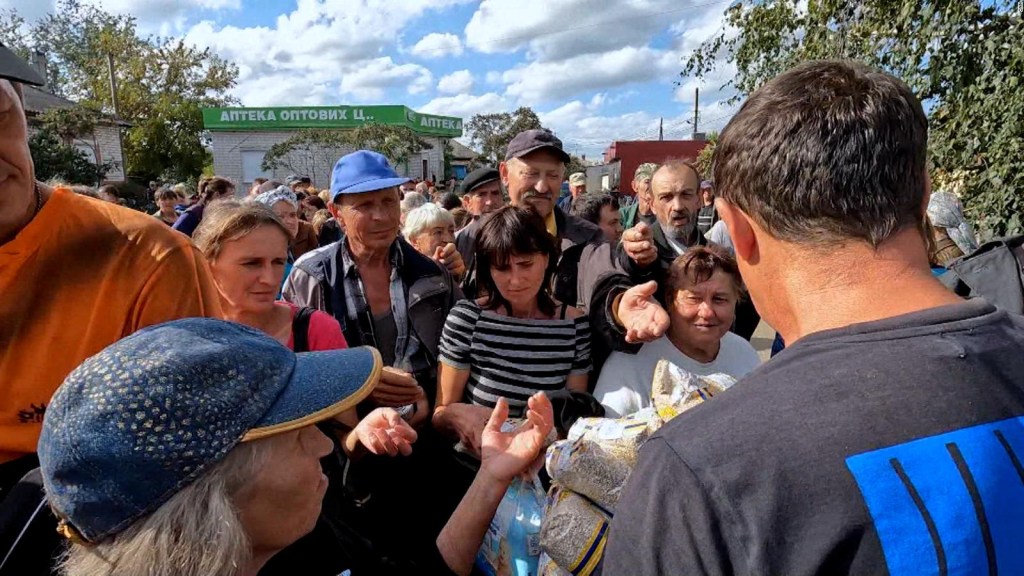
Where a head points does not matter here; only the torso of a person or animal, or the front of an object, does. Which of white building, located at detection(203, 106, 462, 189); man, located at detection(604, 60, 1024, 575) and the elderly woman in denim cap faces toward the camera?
the white building

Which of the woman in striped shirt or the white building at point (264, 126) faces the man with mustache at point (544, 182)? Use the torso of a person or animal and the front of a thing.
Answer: the white building

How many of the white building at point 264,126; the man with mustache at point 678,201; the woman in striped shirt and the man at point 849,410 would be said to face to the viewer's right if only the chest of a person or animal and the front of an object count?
0

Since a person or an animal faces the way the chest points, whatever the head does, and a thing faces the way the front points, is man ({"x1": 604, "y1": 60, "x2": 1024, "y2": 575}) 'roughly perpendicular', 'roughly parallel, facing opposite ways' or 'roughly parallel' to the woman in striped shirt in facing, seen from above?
roughly parallel, facing opposite ways

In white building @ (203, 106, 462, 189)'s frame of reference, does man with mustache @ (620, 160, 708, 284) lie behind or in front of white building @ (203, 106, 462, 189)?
in front

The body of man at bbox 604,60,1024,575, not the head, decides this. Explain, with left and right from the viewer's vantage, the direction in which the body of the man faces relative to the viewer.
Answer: facing away from the viewer and to the left of the viewer

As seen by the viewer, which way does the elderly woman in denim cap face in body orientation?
to the viewer's right

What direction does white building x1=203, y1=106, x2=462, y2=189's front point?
toward the camera

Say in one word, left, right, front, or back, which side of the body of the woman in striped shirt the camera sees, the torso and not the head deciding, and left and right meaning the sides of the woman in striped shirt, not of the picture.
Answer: front

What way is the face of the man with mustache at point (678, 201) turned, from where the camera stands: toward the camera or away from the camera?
toward the camera

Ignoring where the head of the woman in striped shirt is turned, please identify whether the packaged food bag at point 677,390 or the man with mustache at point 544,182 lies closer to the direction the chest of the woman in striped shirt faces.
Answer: the packaged food bag

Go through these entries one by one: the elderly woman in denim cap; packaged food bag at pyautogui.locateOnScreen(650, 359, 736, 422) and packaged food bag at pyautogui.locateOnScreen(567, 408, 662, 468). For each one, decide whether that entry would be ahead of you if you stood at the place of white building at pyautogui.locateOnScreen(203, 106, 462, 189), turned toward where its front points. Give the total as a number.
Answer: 3

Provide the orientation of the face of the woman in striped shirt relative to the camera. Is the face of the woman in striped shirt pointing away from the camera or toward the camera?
toward the camera

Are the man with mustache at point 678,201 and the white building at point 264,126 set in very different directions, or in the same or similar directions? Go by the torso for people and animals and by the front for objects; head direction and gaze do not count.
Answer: same or similar directions

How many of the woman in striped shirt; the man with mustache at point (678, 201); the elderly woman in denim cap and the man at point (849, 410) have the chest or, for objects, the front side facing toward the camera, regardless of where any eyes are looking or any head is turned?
2

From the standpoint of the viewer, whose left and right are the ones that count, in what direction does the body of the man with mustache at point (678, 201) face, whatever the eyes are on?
facing the viewer

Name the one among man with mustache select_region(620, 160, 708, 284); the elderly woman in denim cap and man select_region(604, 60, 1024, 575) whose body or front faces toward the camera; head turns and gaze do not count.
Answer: the man with mustache
